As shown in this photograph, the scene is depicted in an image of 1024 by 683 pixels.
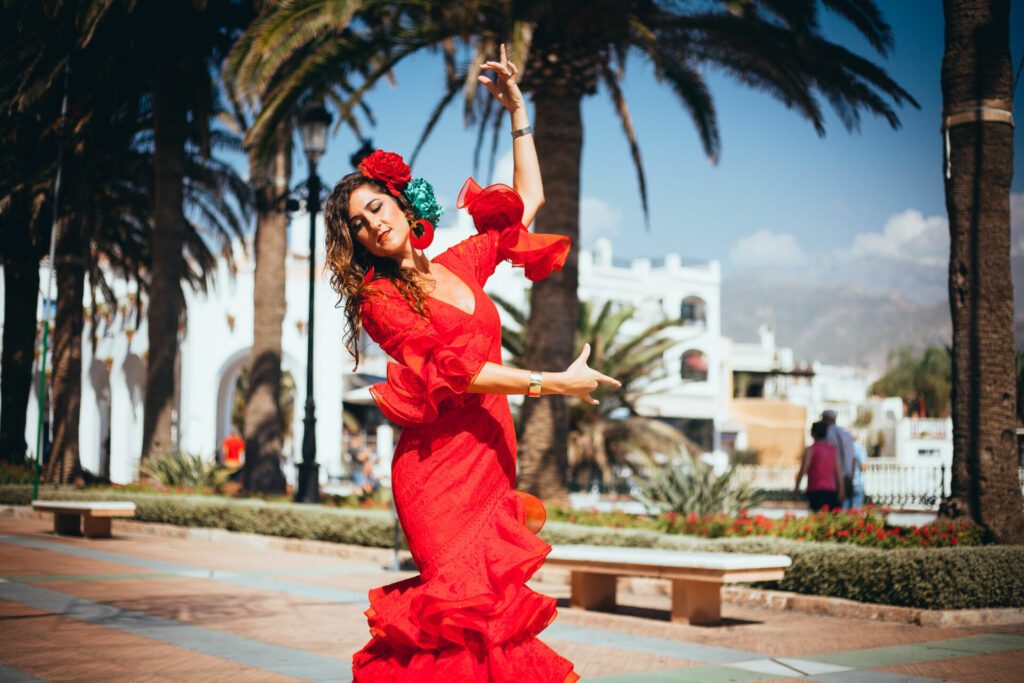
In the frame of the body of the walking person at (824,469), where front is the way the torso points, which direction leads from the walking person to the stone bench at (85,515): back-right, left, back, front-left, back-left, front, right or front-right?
left

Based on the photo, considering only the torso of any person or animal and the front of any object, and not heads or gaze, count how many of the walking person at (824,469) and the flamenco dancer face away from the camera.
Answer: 1

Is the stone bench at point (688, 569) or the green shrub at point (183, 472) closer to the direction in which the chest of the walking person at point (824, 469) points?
the green shrub

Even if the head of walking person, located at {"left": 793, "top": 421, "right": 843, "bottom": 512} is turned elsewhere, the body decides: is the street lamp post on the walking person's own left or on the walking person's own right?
on the walking person's own left

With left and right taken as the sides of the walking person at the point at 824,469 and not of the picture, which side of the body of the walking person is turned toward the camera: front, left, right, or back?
back

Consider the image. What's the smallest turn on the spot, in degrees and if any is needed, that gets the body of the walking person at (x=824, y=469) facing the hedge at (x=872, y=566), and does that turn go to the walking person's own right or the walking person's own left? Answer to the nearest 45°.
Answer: approximately 180°

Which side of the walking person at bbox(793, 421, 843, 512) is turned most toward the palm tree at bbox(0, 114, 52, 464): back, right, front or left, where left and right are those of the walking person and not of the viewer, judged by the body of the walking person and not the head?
left

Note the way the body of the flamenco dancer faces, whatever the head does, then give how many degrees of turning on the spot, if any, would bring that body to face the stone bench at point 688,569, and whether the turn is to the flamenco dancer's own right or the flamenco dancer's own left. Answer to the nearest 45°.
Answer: approximately 135° to the flamenco dancer's own left

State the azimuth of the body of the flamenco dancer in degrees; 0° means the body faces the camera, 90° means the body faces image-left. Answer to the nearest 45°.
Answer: approximately 315°

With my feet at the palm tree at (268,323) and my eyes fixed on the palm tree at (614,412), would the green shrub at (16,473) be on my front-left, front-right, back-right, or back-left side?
back-left

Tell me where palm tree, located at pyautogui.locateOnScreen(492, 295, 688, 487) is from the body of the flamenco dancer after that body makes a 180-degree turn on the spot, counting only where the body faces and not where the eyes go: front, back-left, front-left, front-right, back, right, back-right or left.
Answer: front-right
